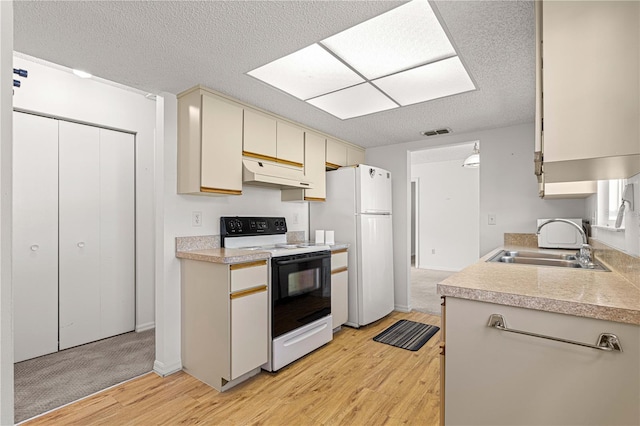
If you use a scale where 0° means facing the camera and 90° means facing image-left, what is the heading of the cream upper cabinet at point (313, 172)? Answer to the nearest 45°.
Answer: approximately 315°

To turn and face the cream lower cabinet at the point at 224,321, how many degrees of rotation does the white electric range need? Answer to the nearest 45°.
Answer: approximately 90° to its right

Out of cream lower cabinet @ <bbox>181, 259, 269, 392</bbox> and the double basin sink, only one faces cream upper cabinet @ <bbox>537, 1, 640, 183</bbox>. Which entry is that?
the cream lower cabinet

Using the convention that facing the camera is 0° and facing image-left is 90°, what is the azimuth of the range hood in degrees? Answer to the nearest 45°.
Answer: approximately 315°

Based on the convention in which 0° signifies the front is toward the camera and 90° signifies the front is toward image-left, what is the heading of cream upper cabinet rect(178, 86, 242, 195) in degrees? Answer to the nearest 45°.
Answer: approximately 315°

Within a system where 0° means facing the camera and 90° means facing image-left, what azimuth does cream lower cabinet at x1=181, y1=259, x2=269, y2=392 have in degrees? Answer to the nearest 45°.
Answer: approximately 315°
